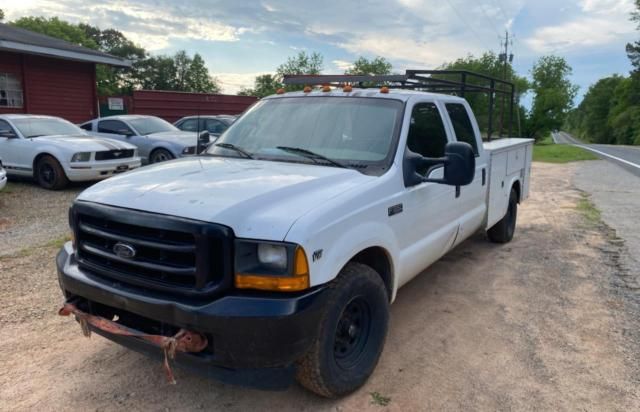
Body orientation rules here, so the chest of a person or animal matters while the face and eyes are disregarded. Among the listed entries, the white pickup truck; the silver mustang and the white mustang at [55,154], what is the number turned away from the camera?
0

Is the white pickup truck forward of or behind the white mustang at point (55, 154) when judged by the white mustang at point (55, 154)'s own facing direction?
forward

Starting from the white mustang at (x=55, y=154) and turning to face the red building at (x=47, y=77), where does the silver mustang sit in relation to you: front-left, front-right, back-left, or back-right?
front-right

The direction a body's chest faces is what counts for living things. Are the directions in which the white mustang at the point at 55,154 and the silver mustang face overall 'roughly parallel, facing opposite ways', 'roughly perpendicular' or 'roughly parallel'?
roughly parallel

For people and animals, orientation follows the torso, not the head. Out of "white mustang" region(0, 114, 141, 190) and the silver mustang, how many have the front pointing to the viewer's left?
0

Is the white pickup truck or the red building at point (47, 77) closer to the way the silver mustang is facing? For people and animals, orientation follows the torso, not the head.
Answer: the white pickup truck

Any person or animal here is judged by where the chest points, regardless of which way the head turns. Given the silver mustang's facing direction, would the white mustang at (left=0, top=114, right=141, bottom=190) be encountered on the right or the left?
on its right

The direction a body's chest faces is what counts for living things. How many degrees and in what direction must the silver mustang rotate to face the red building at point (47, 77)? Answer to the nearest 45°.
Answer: approximately 180°

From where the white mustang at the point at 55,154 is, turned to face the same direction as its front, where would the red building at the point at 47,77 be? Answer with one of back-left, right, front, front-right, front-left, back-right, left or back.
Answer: back-left

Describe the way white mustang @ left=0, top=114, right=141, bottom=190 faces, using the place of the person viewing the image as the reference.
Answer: facing the viewer and to the right of the viewer

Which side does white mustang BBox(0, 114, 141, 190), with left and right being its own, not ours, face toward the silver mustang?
left

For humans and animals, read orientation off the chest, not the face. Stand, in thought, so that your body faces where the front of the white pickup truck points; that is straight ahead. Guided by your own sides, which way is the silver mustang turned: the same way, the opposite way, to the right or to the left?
to the left

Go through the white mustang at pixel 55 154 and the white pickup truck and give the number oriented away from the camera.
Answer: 0

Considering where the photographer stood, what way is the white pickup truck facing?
facing the viewer and to the left of the viewer

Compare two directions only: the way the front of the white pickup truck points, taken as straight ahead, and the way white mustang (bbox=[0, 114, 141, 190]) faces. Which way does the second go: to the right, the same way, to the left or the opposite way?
to the left

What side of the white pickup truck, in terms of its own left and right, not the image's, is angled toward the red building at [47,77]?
right

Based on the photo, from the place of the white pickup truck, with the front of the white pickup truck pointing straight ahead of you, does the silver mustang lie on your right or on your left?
on your right
